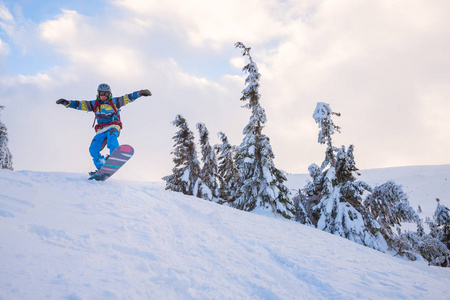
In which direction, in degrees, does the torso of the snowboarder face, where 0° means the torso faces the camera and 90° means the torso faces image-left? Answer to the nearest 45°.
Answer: approximately 0°

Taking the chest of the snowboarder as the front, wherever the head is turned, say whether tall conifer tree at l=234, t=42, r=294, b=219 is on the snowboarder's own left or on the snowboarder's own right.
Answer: on the snowboarder's own left

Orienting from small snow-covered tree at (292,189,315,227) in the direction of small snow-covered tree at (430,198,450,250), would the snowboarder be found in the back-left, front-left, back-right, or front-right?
back-right

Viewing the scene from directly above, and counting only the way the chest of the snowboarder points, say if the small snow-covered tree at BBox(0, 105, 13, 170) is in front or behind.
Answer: behind

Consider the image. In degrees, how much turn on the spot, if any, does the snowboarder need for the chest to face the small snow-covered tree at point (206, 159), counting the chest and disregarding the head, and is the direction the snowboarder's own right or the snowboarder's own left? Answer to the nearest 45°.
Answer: approximately 135° to the snowboarder's own left

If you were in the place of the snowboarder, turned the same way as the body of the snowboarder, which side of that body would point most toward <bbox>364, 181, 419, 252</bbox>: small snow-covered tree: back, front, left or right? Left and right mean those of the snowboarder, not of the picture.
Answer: left
